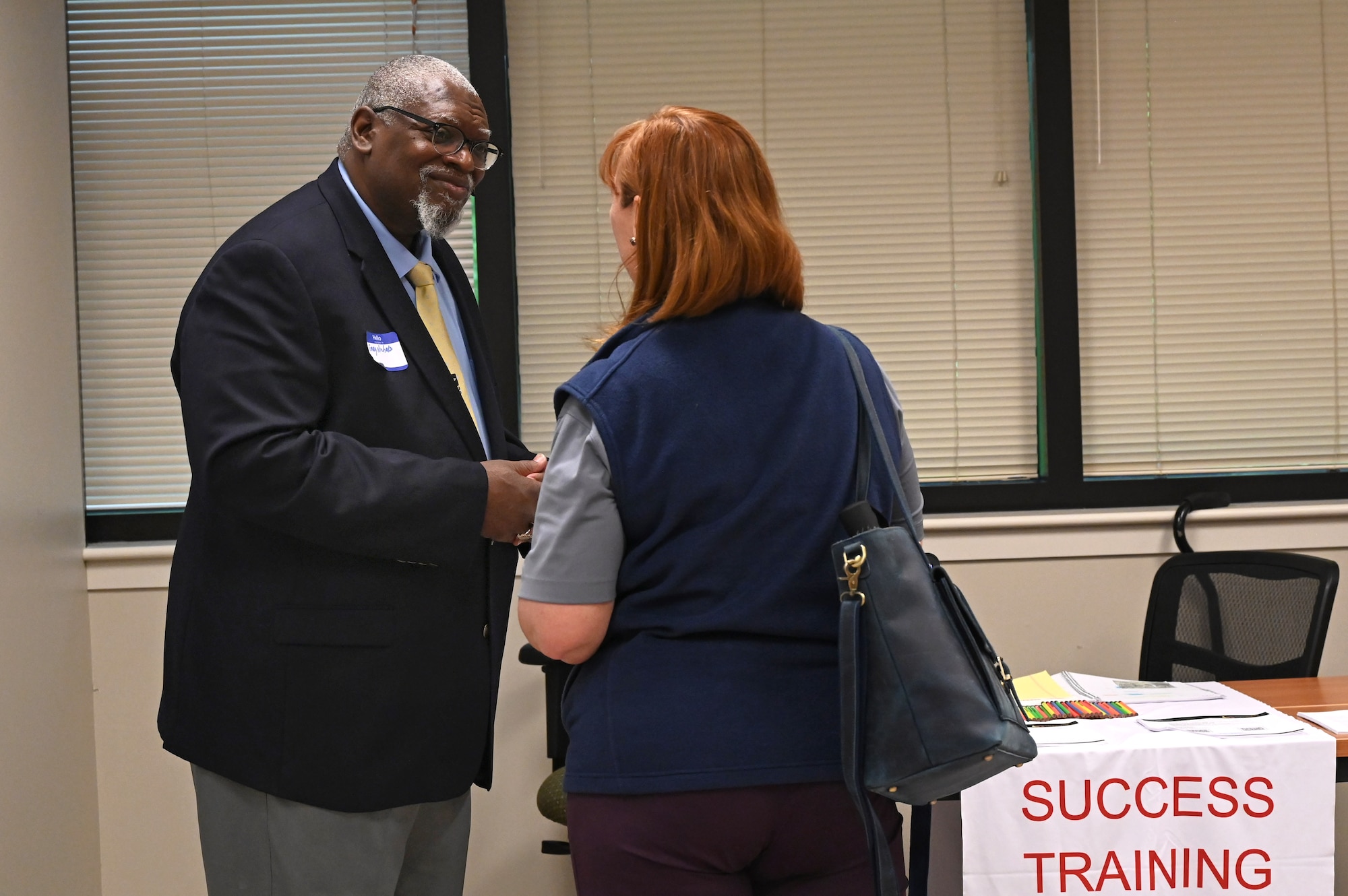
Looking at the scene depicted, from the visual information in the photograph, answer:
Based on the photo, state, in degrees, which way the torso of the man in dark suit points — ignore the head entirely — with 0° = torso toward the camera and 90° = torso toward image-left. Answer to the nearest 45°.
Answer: approximately 315°

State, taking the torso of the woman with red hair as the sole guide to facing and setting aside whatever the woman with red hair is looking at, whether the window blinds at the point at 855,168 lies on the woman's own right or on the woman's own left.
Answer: on the woman's own right

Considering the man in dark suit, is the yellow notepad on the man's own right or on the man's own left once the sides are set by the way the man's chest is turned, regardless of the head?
on the man's own left

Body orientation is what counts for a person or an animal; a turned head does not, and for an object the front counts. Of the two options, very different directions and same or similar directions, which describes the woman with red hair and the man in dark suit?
very different directions

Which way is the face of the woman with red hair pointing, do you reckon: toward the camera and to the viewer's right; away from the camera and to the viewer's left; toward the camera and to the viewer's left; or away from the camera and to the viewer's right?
away from the camera and to the viewer's left

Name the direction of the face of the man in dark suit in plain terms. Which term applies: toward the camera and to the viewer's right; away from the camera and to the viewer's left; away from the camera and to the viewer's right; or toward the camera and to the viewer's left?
toward the camera and to the viewer's right

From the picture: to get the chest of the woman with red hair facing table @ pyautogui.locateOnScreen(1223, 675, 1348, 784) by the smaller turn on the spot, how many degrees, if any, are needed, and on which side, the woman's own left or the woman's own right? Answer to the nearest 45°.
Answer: approximately 90° to the woman's own right

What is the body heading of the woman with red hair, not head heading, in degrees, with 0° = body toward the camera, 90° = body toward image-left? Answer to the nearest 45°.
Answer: approximately 135°

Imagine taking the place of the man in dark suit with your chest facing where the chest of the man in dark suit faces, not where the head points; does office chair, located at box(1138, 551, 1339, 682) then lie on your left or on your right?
on your left

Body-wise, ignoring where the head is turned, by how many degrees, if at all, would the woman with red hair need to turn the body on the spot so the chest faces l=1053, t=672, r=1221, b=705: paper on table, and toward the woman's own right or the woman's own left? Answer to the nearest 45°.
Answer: approximately 90° to the woman's own right
